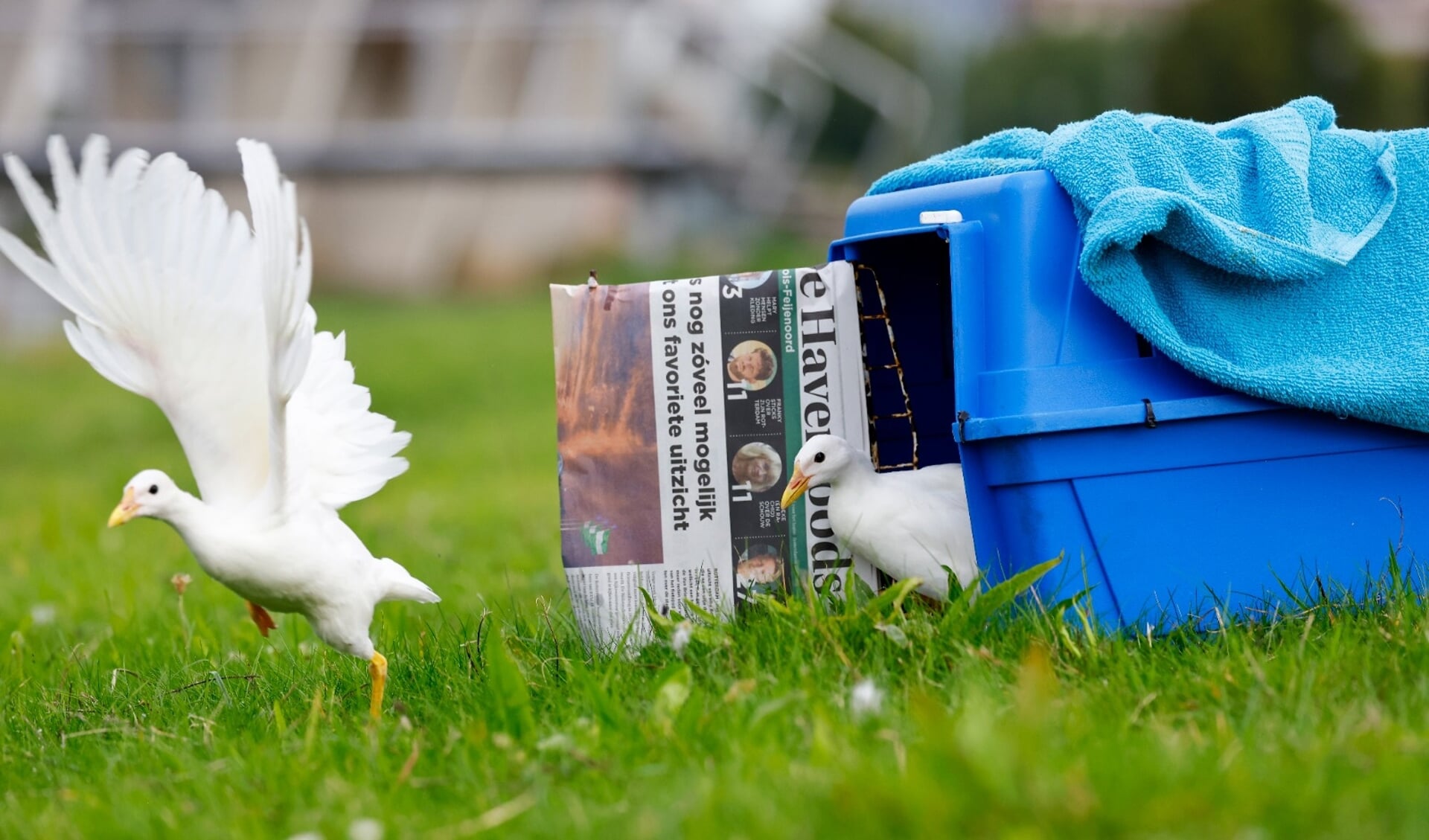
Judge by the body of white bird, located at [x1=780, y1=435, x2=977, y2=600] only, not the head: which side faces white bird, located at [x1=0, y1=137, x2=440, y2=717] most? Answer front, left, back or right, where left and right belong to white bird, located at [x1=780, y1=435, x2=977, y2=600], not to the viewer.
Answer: front

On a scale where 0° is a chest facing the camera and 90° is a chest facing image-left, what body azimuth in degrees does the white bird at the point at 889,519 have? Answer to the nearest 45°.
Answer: approximately 90°

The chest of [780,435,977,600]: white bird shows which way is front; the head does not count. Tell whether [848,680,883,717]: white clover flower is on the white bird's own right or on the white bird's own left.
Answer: on the white bird's own left

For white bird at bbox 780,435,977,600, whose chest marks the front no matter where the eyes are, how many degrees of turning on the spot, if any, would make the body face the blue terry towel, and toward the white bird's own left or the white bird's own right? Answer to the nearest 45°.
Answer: approximately 180°

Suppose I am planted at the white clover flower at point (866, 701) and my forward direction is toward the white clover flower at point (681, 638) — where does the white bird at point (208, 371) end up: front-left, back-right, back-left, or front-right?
front-left

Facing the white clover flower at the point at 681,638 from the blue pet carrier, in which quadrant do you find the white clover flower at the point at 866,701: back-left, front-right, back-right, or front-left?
front-left
